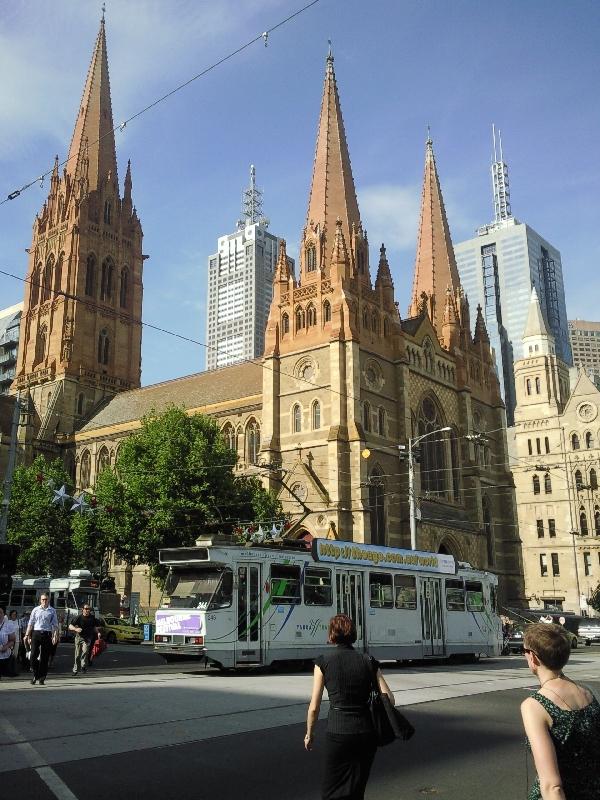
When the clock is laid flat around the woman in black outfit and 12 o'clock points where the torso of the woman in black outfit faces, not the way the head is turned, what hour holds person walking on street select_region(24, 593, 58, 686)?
The person walking on street is roughly at 11 o'clock from the woman in black outfit.

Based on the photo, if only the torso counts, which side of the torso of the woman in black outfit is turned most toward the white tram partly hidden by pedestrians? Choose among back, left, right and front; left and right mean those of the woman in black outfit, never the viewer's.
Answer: front

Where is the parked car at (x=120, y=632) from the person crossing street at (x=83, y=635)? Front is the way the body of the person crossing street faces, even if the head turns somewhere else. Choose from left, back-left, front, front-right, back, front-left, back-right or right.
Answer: back

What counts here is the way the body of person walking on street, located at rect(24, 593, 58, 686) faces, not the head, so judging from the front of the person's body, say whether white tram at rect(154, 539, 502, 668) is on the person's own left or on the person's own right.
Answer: on the person's own left

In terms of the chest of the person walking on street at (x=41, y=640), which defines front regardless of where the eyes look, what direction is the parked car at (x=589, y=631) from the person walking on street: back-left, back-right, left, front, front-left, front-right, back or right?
back-left

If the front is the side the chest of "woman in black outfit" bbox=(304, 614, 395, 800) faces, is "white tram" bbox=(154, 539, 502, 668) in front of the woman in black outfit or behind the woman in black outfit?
in front

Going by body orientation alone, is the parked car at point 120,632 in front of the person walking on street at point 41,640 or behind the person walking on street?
behind

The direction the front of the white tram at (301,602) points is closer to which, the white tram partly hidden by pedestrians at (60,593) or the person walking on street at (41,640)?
the person walking on street

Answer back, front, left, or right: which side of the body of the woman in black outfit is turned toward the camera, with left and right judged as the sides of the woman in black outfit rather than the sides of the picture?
back

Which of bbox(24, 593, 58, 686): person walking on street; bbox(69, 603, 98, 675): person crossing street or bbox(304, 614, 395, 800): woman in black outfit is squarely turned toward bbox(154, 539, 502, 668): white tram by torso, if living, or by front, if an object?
the woman in black outfit

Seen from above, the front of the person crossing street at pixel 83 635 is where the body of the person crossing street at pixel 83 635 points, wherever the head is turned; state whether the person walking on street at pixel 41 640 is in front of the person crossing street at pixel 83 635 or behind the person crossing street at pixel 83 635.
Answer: in front

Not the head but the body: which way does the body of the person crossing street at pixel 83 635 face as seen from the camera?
toward the camera
